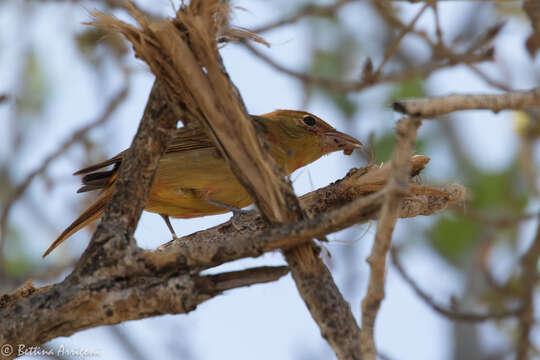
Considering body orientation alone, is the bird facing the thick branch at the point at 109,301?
no

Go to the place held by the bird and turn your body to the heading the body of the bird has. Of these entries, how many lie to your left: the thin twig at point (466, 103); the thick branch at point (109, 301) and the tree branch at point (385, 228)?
0

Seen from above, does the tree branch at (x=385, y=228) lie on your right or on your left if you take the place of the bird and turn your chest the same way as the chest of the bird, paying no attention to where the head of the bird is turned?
on your right

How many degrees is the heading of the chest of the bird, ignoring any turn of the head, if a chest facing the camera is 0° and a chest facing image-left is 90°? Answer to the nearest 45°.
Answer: approximately 270°
